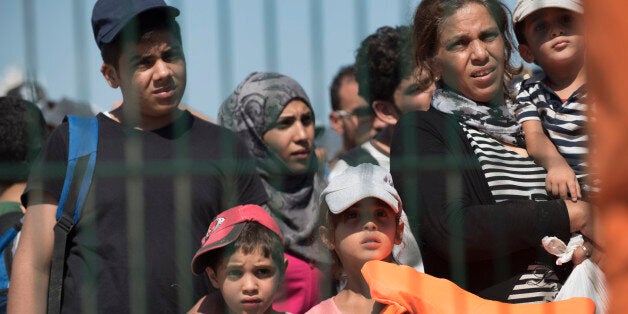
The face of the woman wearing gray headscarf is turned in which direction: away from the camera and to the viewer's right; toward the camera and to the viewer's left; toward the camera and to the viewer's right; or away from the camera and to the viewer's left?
toward the camera and to the viewer's right

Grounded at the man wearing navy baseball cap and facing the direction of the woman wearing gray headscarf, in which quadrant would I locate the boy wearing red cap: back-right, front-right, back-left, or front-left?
front-right

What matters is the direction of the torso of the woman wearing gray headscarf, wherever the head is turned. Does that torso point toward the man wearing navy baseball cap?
no

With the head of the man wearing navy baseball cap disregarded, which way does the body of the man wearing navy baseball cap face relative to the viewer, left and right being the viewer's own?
facing the viewer

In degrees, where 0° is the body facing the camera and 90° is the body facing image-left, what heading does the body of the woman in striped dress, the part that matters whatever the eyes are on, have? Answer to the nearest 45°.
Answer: approximately 315°

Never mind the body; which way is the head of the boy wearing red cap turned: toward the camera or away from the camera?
toward the camera

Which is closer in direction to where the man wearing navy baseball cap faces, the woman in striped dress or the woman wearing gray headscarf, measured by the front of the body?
the woman in striped dress

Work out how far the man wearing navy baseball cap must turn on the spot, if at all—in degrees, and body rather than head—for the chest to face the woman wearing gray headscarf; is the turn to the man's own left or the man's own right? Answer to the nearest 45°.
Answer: approximately 135° to the man's own left

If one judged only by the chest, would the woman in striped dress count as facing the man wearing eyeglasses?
no

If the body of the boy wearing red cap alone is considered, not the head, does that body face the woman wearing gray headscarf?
no

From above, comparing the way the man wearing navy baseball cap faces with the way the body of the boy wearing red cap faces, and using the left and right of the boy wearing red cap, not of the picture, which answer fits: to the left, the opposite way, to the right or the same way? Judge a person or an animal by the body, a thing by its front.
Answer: the same way

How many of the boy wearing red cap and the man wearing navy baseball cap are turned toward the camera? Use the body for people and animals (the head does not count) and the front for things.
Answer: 2

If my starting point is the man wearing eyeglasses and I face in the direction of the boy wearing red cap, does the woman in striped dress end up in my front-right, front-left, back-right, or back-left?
front-left
